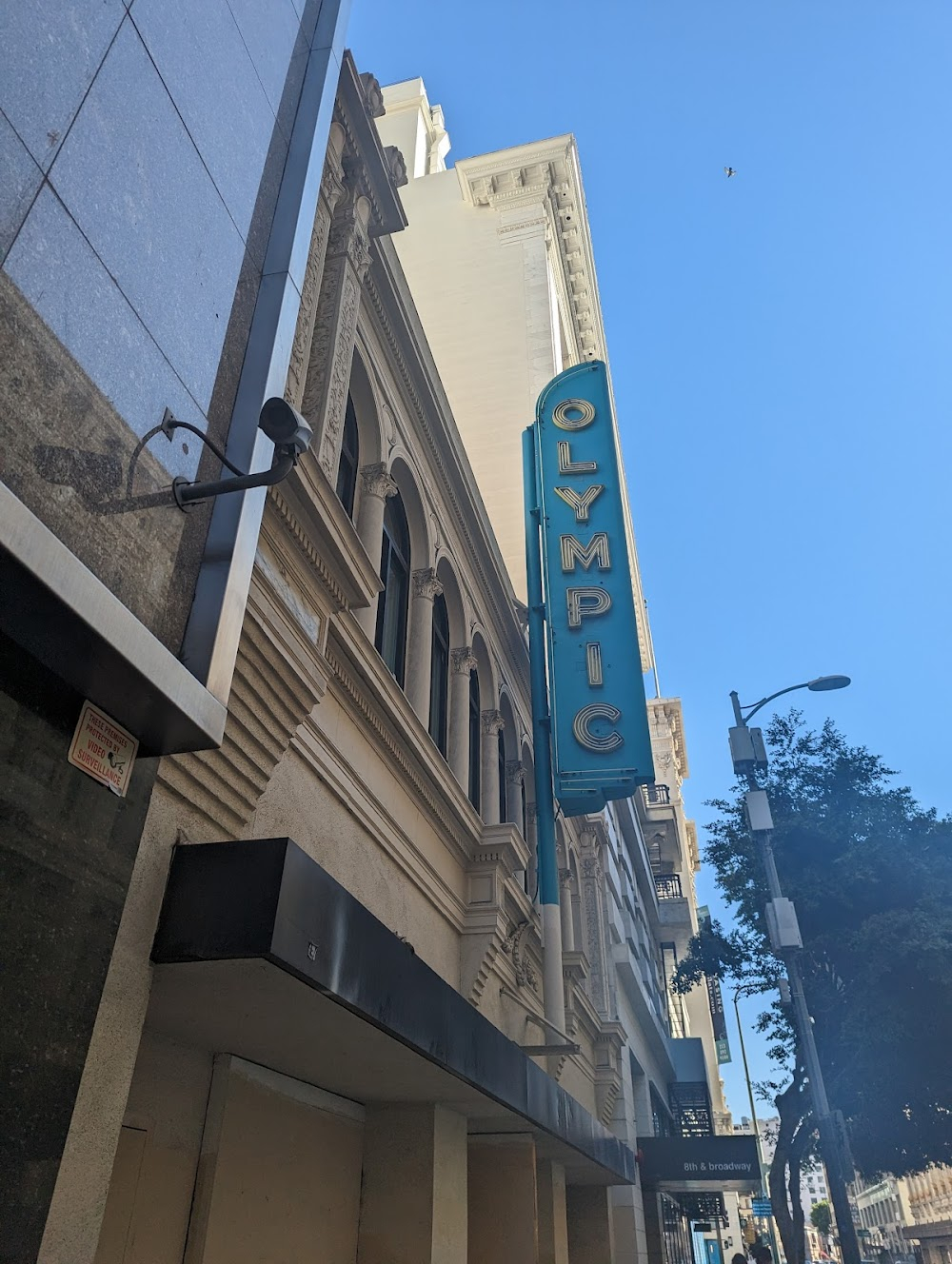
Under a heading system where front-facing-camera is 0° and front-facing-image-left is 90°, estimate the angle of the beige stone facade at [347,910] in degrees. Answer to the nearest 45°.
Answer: approximately 315°

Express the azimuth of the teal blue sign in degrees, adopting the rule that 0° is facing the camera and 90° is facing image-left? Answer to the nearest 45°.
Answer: approximately 0°

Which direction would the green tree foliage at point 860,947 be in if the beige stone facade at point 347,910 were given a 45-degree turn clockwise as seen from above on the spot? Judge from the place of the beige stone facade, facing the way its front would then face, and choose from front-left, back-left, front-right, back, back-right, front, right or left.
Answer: back-left

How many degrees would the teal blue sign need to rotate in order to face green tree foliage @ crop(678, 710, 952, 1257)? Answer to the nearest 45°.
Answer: approximately 135° to its left

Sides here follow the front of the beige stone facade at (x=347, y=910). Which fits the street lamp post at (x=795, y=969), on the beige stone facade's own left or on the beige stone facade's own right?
on the beige stone facade's own left
